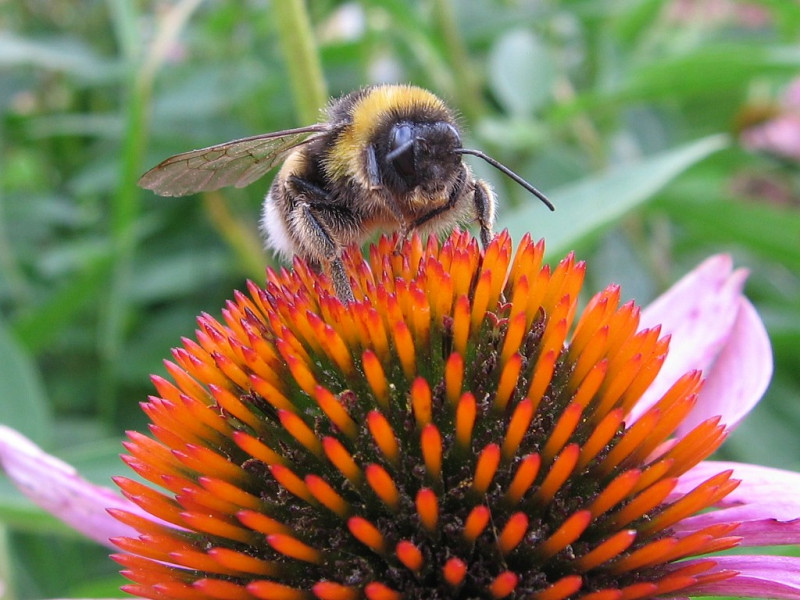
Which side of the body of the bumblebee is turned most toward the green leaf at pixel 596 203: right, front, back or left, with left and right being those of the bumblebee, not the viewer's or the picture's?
left

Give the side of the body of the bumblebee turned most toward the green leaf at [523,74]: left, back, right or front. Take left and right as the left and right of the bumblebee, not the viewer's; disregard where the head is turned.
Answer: left

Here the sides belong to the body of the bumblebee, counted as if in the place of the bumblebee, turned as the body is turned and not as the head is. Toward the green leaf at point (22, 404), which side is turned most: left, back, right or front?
back

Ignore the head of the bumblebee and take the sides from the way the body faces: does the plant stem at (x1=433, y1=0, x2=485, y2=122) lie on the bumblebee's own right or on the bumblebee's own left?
on the bumblebee's own left

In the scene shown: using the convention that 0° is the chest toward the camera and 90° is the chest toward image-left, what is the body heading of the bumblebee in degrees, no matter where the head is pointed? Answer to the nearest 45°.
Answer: approximately 315°
